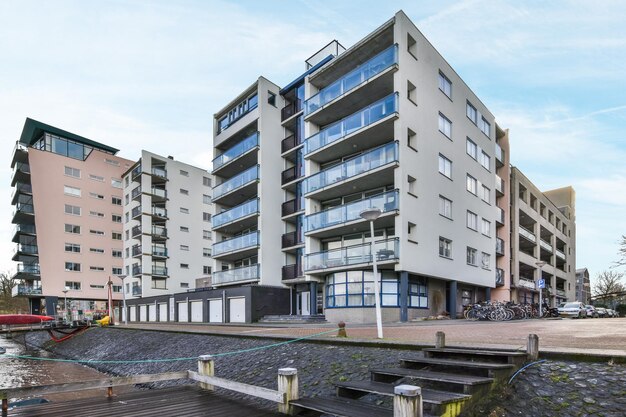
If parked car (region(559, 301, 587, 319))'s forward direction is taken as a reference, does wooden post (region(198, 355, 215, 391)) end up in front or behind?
in front

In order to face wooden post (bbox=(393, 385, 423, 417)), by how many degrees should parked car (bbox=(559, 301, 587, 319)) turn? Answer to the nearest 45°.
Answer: approximately 45° to its left

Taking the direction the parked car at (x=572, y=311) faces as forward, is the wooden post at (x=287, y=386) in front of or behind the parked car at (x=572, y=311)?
in front

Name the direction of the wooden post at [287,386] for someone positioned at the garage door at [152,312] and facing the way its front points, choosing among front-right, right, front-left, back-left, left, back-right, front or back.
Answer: front-left

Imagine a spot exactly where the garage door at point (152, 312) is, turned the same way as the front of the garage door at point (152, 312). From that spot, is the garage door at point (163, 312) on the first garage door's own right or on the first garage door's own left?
on the first garage door's own left

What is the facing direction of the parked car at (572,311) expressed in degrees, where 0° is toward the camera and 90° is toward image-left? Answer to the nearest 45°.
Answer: approximately 45°

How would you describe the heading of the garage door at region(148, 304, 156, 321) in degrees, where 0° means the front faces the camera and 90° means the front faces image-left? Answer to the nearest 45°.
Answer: approximately 45°

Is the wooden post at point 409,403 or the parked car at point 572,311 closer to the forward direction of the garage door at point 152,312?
the wooden post
